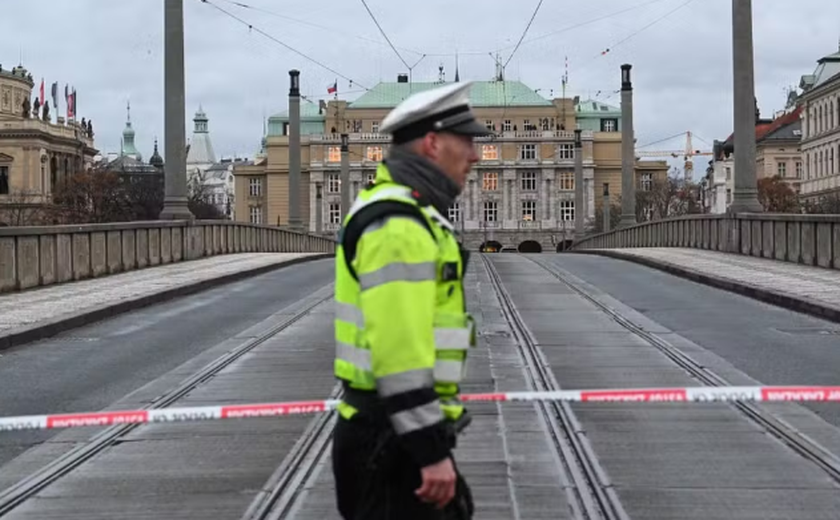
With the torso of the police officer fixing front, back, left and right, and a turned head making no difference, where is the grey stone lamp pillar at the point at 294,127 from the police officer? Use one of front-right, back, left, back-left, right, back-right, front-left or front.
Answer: left

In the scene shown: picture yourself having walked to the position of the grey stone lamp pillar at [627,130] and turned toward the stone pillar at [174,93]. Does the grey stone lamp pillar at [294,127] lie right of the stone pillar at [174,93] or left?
right

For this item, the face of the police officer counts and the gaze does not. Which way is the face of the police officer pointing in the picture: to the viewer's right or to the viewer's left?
to the viewer's right

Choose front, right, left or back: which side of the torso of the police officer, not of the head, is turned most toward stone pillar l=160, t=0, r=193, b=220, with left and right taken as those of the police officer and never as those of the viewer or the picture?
left

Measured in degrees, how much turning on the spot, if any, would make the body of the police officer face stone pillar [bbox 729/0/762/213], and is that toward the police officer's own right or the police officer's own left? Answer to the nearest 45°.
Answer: approximately 90° to the police officer's own left

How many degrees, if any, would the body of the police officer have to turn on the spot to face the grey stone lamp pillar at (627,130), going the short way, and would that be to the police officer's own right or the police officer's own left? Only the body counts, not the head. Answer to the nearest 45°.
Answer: approximately 90° to the police officer's own left

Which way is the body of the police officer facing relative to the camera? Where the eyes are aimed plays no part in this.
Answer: to the viewer's right
